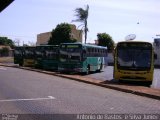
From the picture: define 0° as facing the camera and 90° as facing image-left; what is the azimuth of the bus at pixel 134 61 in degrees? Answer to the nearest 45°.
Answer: approximately 0°

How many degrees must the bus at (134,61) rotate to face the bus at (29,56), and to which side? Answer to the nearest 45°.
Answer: approximately 135° to its right

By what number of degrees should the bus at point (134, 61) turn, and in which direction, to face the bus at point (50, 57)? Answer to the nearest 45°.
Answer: approximately 135° to its right

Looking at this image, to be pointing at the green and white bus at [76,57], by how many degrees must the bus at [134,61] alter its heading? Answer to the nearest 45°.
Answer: approximately 135° to its right
